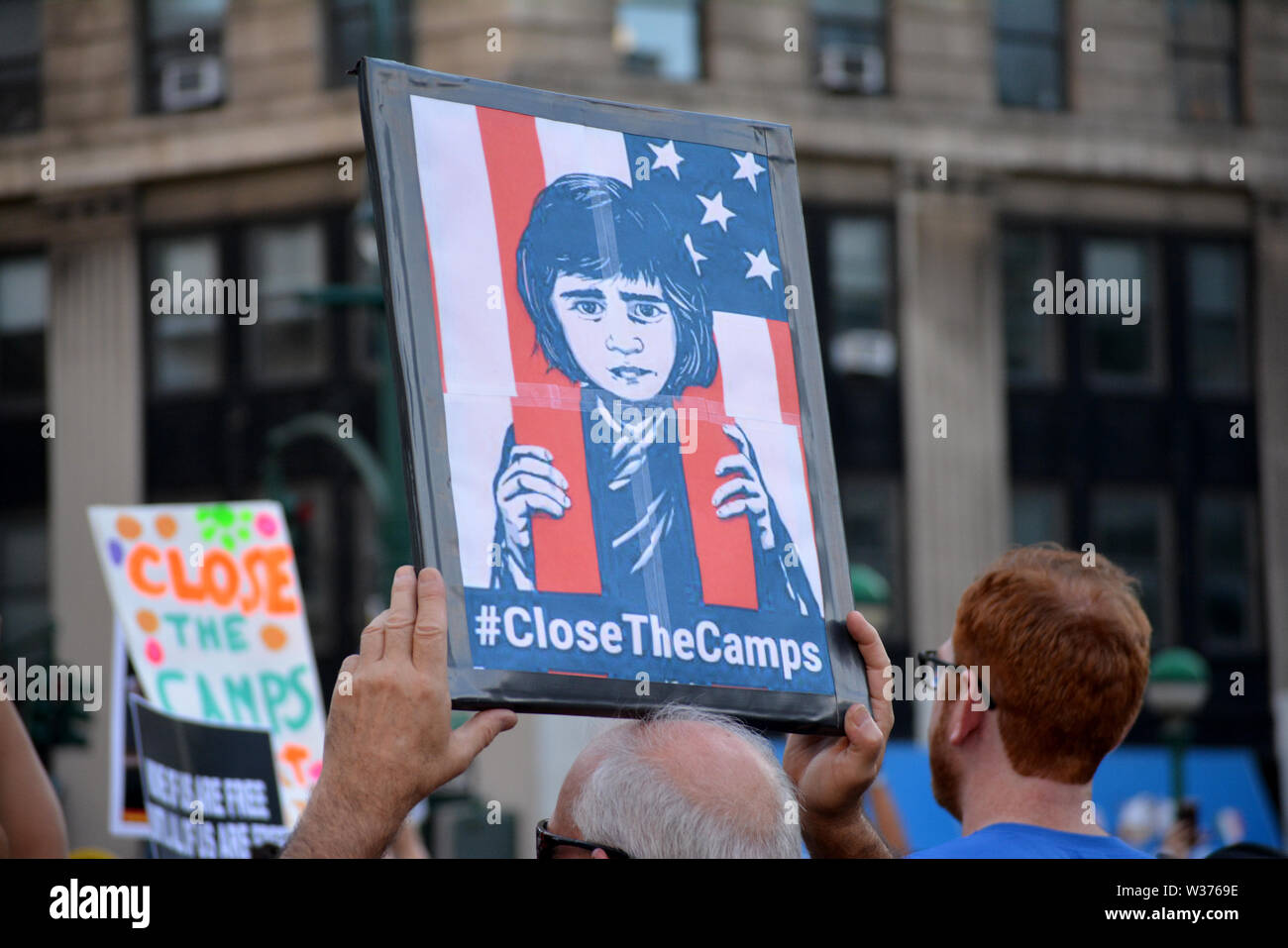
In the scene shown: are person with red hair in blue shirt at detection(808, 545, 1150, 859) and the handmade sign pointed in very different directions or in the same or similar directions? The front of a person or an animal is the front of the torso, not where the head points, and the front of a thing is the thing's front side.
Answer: very different directions

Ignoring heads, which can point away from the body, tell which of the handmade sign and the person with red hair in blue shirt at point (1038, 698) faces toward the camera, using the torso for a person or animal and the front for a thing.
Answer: the handmade sign

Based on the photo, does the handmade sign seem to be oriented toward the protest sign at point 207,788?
yes

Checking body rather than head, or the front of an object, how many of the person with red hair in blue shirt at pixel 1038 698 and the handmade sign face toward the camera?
1

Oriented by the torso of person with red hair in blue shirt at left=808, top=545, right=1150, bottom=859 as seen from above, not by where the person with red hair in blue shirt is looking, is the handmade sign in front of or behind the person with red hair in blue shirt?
in front

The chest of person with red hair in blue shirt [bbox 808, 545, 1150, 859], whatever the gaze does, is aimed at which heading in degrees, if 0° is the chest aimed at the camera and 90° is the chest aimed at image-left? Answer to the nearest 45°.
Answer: approximately 135°

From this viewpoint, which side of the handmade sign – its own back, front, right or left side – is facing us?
front

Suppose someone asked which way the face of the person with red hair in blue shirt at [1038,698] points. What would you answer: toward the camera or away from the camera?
away from the camera

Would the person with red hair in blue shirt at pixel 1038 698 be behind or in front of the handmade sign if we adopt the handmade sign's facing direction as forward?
in front

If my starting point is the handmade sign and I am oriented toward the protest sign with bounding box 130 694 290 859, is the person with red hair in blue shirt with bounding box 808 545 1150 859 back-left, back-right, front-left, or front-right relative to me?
front-left

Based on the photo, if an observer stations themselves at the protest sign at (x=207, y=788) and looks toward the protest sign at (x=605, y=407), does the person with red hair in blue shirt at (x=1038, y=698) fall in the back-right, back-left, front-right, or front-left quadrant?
front-left

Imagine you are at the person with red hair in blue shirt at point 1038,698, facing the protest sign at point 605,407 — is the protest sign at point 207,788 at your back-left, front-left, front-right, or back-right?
front-right

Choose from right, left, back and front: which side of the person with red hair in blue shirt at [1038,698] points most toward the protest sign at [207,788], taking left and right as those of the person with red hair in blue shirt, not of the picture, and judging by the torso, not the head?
front

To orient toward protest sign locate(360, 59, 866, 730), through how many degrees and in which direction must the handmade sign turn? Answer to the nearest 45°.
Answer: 0° — it already faces it
